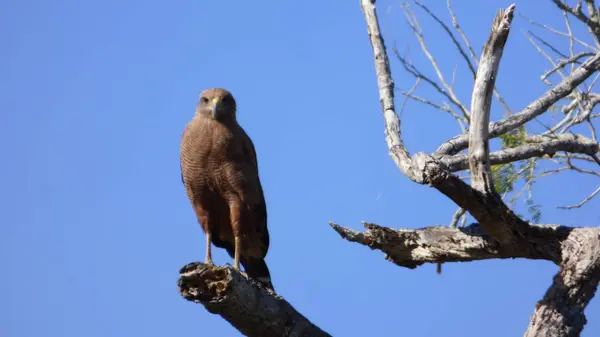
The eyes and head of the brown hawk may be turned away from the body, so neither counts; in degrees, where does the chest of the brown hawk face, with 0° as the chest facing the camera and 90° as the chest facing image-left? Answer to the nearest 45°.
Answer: approximately 45°
